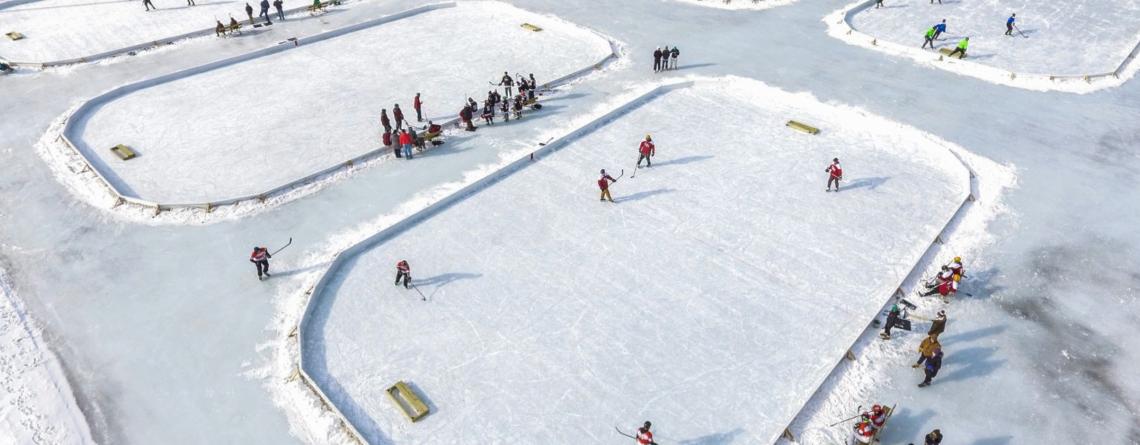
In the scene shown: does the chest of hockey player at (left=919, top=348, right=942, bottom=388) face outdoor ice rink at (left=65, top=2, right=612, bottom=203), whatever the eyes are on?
yes

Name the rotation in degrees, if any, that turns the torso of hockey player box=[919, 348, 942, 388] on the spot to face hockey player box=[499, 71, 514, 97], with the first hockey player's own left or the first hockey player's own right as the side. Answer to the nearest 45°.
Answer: approximately 45° to the first hockey player's own right

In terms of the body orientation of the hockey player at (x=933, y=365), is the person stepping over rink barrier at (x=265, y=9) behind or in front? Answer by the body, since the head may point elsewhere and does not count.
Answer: in front

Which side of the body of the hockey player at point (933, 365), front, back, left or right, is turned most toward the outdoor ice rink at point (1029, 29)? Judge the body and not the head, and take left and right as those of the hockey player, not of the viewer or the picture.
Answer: right

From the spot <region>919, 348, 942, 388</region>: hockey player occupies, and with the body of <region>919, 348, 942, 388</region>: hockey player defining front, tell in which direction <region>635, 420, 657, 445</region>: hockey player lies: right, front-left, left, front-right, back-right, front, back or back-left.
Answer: front-left

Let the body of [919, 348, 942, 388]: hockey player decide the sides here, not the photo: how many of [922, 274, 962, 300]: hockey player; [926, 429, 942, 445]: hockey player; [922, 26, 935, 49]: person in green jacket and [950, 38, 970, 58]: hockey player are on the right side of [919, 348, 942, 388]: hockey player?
3

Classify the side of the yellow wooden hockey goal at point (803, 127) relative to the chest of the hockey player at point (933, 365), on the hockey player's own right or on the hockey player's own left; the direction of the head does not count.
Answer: on the hockey player's own right

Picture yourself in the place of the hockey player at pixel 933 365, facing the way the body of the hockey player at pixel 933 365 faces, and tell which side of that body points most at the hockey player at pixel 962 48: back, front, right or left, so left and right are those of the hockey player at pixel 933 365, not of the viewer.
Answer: right

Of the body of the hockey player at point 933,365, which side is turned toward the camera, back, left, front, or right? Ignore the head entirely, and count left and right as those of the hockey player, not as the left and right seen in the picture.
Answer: left

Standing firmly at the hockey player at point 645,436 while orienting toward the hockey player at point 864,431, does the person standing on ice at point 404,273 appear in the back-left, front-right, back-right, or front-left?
back-left

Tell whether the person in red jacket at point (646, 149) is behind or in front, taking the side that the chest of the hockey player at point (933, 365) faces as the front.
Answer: in front

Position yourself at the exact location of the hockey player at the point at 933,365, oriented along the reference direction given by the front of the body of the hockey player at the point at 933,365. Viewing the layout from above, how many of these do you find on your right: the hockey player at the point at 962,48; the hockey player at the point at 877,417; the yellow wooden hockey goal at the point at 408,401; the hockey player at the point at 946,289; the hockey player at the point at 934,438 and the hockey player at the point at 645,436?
2

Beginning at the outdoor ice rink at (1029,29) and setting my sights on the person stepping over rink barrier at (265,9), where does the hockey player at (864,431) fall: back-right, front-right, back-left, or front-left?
front-left

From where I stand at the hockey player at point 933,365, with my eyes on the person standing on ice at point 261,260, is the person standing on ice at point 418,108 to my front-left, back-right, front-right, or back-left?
front-right
